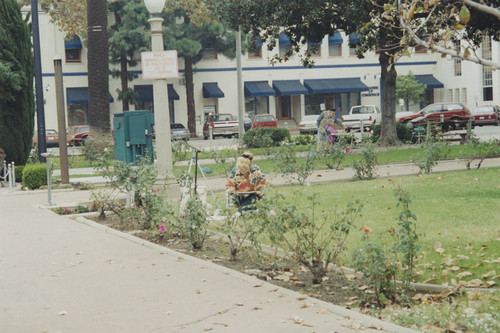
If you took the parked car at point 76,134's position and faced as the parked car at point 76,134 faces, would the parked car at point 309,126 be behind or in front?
behind

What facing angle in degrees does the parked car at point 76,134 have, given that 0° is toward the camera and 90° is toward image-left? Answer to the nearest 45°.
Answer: approximately 135°

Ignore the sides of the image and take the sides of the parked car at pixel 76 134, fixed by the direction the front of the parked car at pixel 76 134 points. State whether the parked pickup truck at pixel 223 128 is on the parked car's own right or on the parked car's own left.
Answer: on the parked car's own right

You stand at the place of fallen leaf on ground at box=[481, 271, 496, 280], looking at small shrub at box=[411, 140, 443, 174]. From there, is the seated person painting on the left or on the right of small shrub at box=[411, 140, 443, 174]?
left

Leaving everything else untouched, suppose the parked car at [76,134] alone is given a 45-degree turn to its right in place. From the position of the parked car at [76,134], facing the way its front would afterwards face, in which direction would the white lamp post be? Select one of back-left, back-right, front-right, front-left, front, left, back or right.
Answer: back
